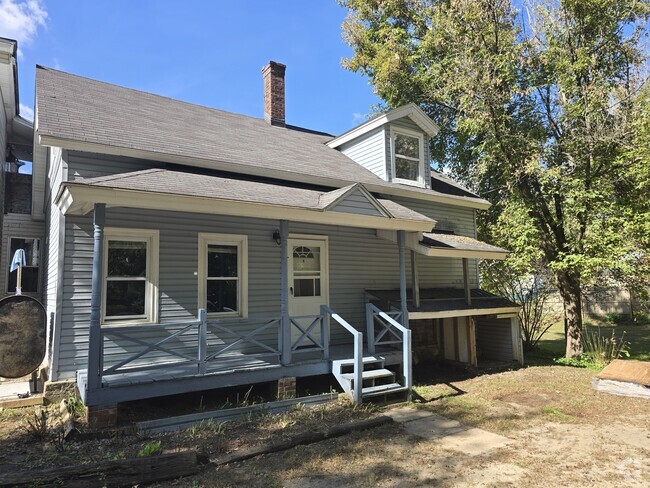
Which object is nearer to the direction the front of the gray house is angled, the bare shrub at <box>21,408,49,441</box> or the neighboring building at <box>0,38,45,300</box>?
the bare shrub

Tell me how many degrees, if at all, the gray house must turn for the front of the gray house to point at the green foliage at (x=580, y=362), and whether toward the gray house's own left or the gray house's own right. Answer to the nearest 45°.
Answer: approximately 45° to the gray house's own left

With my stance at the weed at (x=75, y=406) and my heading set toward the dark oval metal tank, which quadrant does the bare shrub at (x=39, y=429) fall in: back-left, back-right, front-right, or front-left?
back-left

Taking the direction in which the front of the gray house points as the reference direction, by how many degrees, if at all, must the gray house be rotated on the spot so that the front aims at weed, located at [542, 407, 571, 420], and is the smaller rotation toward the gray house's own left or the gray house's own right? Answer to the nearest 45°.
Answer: approximately 45° to the gray house's own left

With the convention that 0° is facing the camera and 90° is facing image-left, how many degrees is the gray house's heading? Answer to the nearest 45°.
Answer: approximately 315°

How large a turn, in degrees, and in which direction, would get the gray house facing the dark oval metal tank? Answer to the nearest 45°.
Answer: approximately 135° to its right

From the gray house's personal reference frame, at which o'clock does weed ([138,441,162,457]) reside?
The weed is roughly at 2 o'clock from the gray house.

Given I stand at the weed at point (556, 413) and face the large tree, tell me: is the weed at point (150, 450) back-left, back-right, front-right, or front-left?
back-left

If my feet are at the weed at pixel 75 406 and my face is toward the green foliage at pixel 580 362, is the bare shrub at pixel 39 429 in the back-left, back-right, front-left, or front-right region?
back-right
